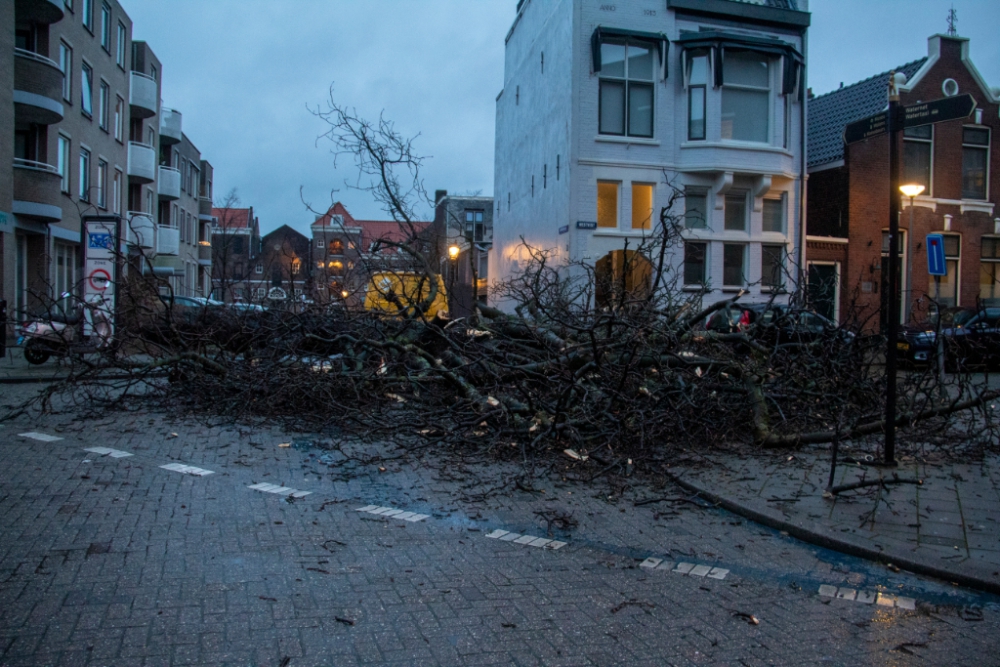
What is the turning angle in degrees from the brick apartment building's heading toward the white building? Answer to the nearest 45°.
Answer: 0° — it already faces it

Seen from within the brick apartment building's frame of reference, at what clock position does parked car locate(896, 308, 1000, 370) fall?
The parked car is roughly at 1 o'clock from the brick apartment building.

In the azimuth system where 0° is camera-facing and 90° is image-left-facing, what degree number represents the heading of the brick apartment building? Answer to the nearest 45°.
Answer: approximately 315°
